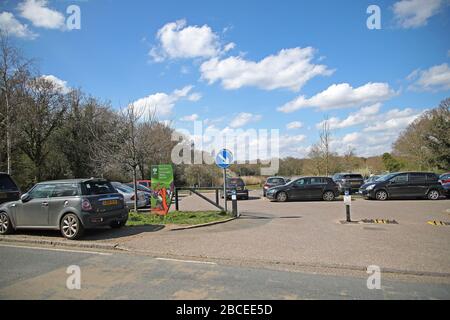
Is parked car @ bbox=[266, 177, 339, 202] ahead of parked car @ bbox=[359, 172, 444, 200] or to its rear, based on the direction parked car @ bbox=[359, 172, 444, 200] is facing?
ahead

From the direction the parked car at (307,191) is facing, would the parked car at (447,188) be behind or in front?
behind

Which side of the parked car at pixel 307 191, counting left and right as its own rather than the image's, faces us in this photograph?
left

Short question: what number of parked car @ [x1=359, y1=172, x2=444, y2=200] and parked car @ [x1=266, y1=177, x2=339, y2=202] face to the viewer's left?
2

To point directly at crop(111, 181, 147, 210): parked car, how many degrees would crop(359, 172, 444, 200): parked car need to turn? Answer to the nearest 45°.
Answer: approximately 45° to its left

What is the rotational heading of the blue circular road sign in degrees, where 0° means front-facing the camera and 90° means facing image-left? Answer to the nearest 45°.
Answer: approximately 0°

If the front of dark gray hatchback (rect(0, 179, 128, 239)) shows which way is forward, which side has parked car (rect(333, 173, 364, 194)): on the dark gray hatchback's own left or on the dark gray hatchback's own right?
on the dark gray hatchback's own right

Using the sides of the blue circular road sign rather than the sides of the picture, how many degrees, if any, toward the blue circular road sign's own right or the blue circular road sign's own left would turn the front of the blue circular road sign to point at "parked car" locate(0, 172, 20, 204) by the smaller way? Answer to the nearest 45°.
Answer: approximately 90° to the blue circular road sign's own right

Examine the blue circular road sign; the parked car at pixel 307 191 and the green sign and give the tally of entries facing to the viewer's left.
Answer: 1

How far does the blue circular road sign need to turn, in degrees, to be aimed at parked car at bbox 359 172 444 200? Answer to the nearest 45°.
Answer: approximately 135° to its left

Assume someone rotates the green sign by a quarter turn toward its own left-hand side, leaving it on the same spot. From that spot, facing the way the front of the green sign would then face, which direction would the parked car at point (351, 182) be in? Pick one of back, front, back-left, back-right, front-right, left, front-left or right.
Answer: front-left

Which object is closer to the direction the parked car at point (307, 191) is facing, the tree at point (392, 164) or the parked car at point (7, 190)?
the parked car

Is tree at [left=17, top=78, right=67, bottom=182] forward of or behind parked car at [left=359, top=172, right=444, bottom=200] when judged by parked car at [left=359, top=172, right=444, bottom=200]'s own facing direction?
forward
